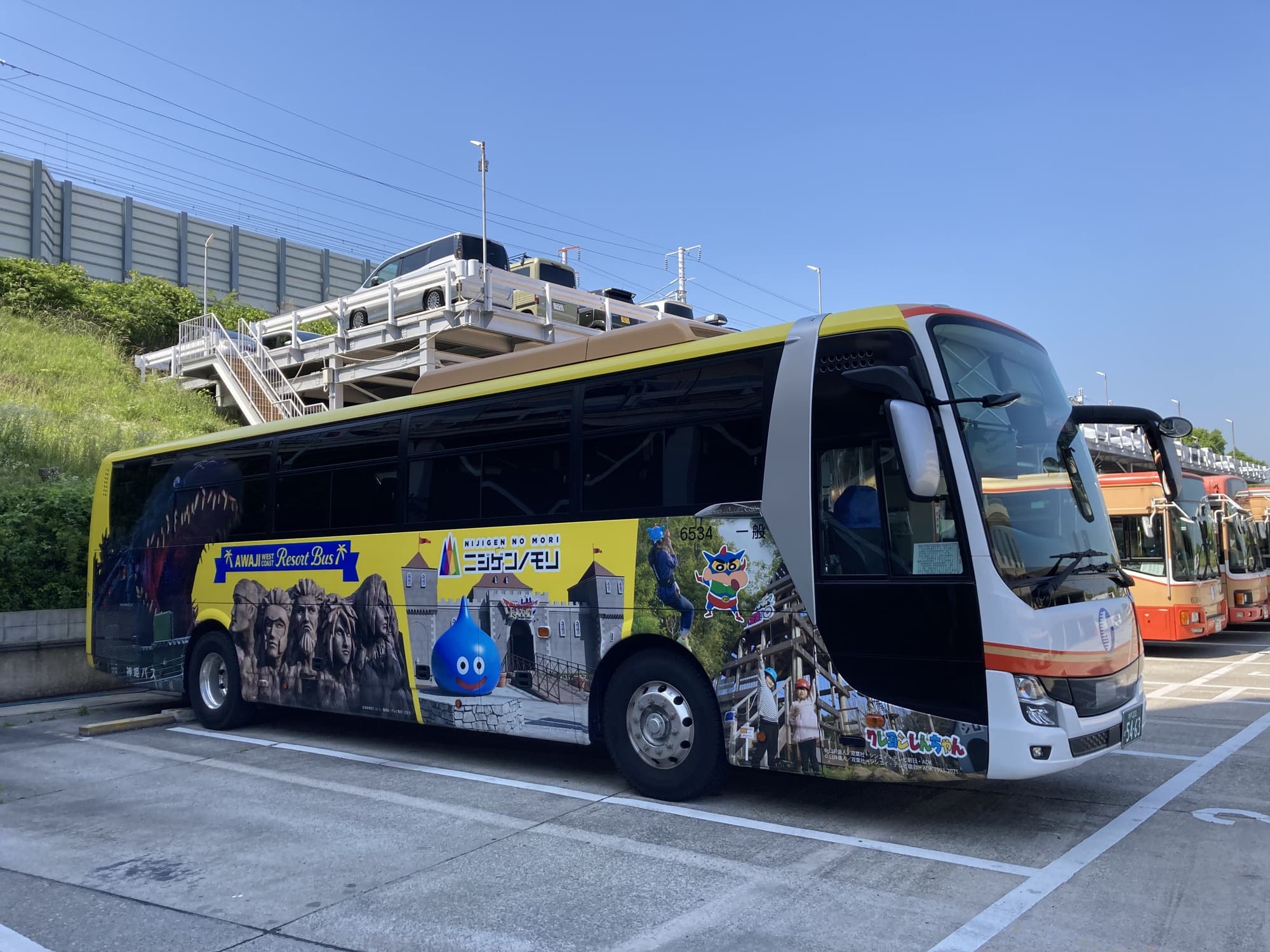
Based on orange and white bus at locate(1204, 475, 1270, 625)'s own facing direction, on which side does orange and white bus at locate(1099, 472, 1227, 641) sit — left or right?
on its right

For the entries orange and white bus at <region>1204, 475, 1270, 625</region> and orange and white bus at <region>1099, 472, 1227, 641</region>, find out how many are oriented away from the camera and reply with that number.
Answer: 0

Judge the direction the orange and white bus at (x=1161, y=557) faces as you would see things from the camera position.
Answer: facing the viewer and to the right of the viewer

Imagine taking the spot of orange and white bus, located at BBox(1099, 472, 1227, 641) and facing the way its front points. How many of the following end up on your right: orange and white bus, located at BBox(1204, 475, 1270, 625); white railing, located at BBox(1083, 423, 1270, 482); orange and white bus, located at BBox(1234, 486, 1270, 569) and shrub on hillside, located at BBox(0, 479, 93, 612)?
1

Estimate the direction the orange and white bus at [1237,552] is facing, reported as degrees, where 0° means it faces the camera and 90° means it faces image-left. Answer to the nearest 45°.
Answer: approximately 315°

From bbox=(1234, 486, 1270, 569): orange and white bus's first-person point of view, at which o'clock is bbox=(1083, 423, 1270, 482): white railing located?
The white railing is roughly at 7 o'clock from the orange and white bus.
